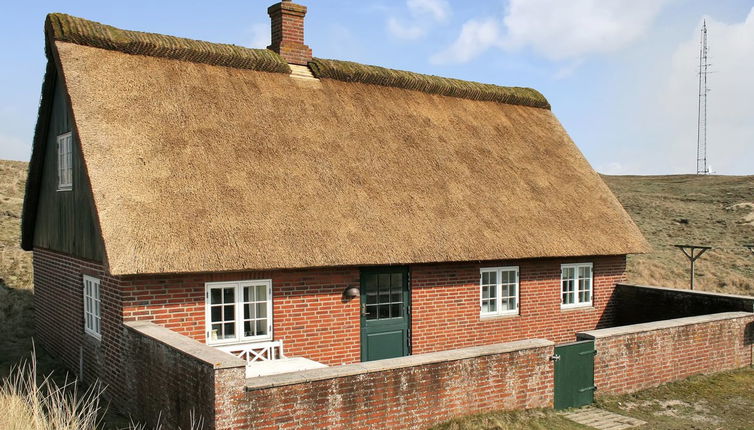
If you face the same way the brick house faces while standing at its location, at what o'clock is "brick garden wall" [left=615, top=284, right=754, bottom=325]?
The brick garden wall is roughly at 10 o'clock from the brick house.

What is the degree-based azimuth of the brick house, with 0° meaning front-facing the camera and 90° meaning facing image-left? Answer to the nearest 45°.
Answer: approximately 315°

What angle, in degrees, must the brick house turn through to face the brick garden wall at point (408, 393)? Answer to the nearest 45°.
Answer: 0° — it already faces it

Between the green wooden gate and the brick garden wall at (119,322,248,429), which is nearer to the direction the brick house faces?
the green wooden gate

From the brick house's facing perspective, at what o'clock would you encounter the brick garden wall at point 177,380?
The brick garden wall is roughly at 2 o'clock from the brick house.
